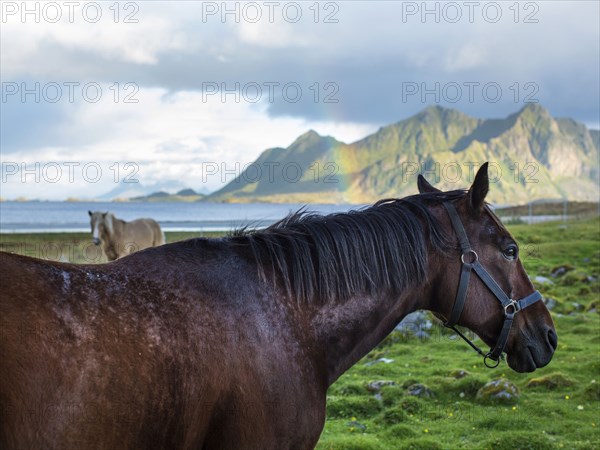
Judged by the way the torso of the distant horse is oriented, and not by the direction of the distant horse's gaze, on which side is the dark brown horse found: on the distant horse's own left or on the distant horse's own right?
on the distant horse's own left

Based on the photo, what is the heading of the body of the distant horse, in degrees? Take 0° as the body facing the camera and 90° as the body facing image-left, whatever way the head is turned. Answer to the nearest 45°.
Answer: approximately 45°

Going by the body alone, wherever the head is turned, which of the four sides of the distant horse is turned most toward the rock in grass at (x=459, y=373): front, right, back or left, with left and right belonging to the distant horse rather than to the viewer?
left

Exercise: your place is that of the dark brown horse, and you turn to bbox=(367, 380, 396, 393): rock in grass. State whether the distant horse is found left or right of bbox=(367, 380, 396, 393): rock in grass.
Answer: left

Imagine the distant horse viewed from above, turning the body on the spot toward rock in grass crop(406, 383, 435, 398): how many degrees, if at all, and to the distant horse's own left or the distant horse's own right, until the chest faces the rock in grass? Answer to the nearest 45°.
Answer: approximately 45° to the distant horse's own left

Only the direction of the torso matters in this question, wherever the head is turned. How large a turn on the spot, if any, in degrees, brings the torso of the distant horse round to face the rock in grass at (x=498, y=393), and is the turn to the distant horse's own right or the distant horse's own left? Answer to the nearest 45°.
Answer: approximately 45° to the distant horse's own left

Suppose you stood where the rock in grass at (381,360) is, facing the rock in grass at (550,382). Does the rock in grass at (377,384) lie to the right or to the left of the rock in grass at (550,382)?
right

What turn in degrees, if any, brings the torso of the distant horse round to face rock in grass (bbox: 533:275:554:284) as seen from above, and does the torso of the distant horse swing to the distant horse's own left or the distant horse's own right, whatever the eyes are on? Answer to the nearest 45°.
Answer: approximately 90° to the distant horse's own left

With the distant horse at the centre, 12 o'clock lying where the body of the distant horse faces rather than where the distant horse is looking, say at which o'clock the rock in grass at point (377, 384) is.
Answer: The rock in grass is roughly at 10 o'clock from the distant horse.

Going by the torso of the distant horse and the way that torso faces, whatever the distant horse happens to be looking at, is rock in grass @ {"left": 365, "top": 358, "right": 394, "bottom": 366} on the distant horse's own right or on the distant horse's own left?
on the distant horse's own left
